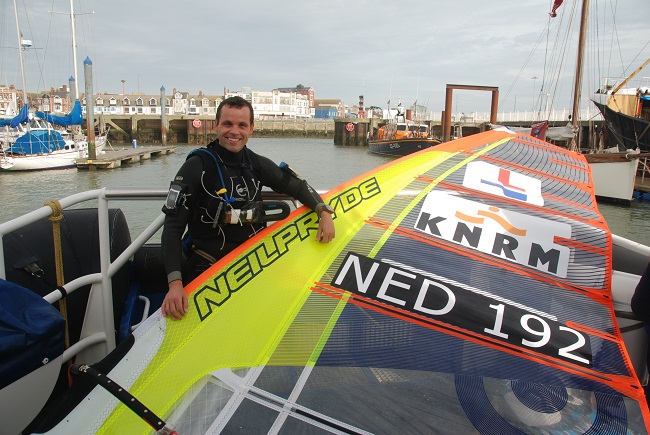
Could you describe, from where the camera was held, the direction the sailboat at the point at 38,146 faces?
facing to the right of the viewer

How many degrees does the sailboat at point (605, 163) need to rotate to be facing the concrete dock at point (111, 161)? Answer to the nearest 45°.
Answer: approximately 135° to its right

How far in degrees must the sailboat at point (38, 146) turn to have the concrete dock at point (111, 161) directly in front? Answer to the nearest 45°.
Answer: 0° — it already faces it

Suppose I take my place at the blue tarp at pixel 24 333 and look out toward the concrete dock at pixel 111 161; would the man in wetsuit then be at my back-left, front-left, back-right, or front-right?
front-right

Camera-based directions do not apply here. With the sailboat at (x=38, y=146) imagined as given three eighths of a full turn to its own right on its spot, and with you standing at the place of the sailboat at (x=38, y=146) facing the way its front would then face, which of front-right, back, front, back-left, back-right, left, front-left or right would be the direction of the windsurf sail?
front-left
